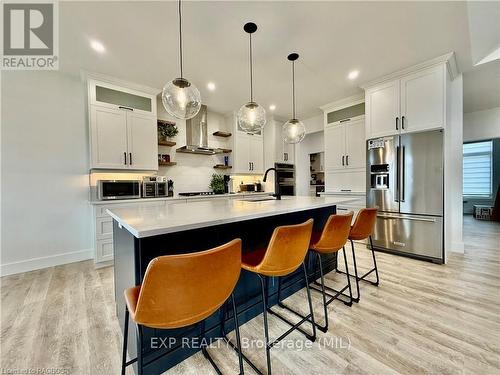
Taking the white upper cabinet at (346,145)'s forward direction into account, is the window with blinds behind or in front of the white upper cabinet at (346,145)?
behind

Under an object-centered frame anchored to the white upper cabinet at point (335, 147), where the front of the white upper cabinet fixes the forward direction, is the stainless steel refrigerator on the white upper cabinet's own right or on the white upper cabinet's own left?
on the white upper cabinet's own left

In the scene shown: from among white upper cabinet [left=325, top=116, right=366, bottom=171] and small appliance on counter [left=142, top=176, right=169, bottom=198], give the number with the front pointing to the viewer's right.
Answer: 0

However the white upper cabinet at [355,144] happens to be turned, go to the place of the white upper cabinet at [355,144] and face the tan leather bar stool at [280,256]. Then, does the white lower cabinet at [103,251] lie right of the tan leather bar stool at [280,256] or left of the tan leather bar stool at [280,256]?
right

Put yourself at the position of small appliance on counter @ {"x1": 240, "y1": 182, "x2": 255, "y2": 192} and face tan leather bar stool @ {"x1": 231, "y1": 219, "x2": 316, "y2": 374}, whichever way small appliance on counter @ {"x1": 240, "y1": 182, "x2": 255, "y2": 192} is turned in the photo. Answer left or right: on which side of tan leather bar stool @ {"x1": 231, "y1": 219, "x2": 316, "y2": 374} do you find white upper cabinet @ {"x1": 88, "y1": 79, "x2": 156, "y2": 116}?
right

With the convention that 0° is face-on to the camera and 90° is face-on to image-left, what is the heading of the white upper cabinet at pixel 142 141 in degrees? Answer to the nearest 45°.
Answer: approximately 315°

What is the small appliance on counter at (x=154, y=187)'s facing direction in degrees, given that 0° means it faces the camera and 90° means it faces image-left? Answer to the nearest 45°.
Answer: approximately 0°

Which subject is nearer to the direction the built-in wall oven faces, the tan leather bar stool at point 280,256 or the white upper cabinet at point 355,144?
the tan leather bar stool
